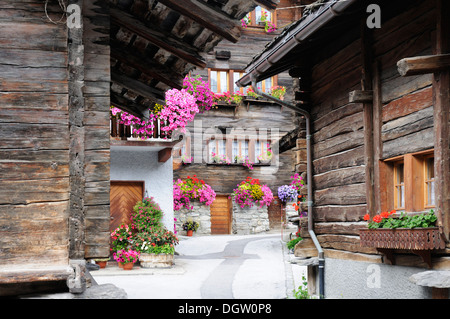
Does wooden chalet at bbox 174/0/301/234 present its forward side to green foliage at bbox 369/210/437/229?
yes

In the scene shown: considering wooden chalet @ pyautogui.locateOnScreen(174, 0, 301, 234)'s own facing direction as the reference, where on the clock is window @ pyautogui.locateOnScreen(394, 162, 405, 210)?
The window is roughly at 12 o'clock from the wooden chalet.

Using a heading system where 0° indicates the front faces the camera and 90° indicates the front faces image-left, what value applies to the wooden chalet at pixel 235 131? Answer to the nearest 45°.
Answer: approximately 0°

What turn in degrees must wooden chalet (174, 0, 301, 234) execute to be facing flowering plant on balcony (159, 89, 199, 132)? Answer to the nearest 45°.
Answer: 0° — it already faces it

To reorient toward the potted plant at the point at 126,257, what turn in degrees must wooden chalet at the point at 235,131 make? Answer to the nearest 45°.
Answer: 0° — it already faces it

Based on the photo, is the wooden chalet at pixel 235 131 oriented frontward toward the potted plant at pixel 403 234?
yes
